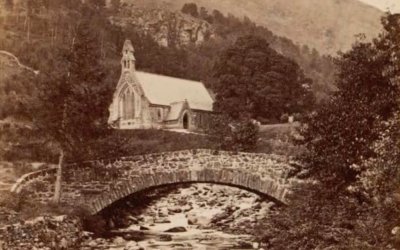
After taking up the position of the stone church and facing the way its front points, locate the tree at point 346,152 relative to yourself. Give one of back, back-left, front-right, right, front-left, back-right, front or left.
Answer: left

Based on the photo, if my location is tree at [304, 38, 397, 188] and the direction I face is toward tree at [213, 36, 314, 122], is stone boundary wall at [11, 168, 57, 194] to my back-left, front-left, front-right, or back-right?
front-left

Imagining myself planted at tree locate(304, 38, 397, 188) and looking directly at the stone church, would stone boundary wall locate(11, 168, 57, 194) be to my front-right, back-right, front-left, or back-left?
front-left

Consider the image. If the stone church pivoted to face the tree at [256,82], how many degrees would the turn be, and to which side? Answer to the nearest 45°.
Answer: approximately 135° to its left

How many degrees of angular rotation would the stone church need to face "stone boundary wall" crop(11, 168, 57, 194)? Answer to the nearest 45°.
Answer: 0° — it already faces it

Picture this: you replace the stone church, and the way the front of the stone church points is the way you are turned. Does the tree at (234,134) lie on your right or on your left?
on your left

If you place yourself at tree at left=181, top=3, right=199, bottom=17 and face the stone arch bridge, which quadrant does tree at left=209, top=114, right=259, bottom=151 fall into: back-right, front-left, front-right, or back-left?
front-left
